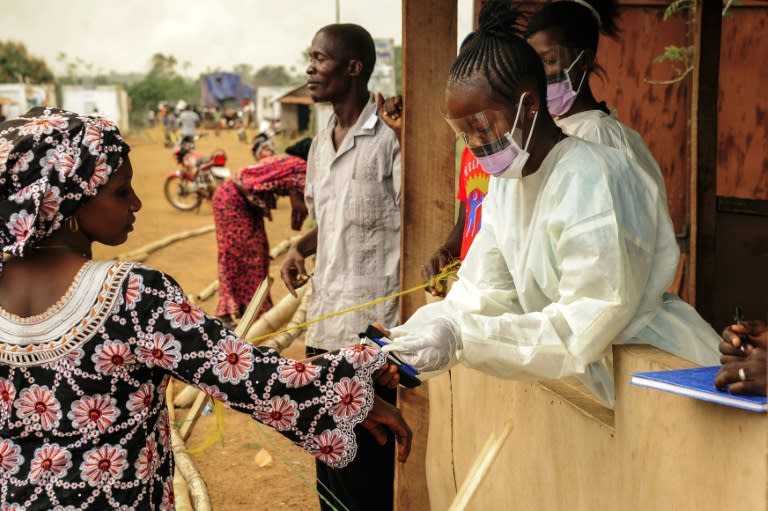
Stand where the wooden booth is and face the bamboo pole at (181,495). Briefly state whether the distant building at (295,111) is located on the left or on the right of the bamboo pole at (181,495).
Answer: right

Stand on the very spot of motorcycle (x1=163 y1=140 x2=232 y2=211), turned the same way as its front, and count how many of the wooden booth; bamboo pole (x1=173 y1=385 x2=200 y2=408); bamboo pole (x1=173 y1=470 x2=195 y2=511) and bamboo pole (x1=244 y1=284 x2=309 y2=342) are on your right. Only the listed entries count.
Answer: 0

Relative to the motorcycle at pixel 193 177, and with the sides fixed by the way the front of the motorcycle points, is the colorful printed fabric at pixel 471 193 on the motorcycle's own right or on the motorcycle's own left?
on the motorcycle's own left

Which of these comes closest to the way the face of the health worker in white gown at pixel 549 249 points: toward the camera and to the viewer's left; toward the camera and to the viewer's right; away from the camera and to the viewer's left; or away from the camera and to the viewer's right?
toward the camera and to the viewer's left

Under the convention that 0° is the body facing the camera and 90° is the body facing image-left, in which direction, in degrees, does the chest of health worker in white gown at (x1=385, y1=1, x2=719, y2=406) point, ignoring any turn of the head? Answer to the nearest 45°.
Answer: approximately 45°

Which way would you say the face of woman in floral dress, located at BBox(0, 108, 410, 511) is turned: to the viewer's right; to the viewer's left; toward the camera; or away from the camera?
to the viewer's right

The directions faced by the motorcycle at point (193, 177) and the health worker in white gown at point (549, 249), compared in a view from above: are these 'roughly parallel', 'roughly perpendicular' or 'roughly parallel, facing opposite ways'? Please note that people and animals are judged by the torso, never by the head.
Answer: roughly parallel

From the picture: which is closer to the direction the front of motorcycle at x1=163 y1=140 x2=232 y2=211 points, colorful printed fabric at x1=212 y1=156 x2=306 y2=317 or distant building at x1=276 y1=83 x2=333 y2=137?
the colorful printed fabric

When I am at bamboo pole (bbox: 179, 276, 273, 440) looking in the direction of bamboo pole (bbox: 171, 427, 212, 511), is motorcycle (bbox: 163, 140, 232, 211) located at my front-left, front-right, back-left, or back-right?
back-right

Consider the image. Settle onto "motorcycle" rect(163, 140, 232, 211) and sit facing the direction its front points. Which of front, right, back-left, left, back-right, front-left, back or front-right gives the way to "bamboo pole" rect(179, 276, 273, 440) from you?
front-left

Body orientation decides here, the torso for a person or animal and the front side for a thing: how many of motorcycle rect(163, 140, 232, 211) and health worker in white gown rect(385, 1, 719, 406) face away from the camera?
0

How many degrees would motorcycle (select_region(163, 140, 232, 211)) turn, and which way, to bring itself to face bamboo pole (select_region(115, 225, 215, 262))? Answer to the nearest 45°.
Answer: approximately 45° to its left

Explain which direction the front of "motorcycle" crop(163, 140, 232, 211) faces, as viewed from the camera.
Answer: facing the viewer and to the left of the viewer

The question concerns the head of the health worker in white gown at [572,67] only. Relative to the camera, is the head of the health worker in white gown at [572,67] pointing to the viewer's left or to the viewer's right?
to the viewer's left

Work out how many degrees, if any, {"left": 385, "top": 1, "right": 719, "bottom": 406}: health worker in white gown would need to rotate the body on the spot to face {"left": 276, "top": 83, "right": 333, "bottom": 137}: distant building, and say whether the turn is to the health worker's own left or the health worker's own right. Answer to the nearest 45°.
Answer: approximately 135° to the health worker's own right

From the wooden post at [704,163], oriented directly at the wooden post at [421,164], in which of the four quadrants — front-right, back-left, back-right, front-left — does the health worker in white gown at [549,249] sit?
front-left
